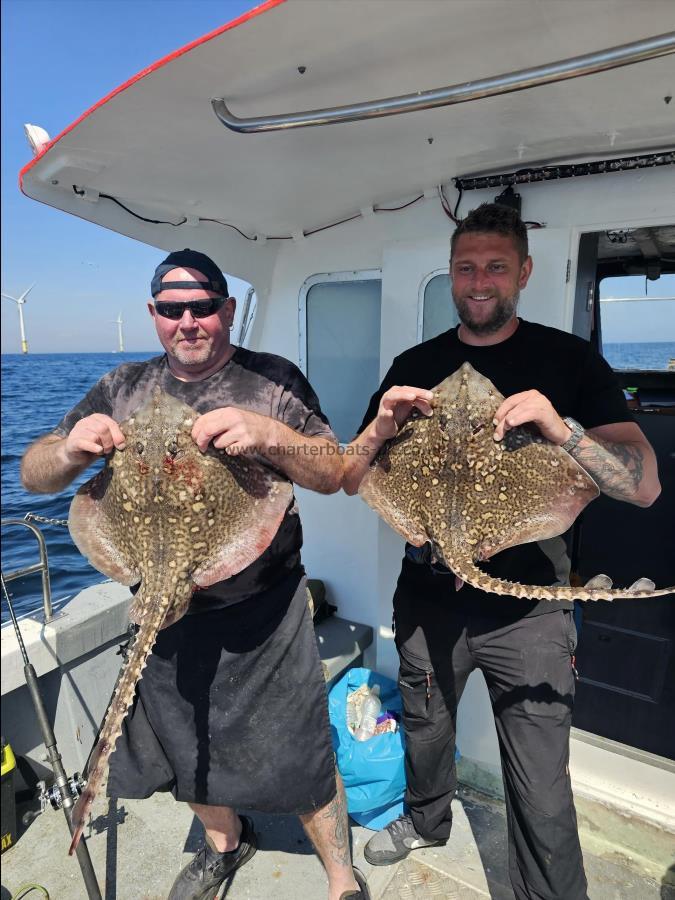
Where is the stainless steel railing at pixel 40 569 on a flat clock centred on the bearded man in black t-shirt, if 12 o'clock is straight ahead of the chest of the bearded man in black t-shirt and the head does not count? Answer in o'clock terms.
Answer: The stainless steel railing is roughly at 3 o'clock from the bearded man in black t-shirt.

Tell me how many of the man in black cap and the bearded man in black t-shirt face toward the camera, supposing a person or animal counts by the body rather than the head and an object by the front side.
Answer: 2

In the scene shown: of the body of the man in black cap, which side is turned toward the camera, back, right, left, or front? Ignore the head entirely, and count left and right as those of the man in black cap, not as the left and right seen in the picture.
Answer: front
